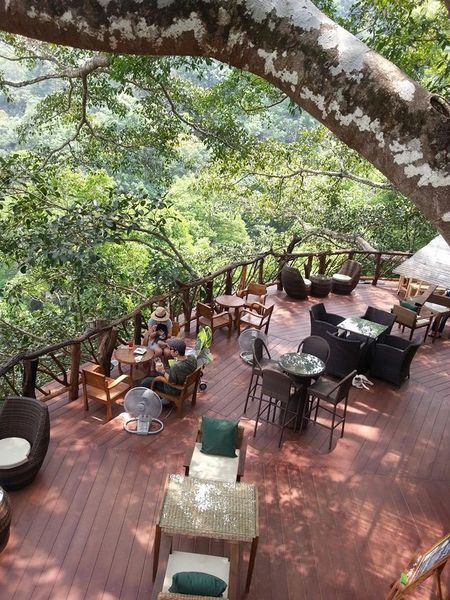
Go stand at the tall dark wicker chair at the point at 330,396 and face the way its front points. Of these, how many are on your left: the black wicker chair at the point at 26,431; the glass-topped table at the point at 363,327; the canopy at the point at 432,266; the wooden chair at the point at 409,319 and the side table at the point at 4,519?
2

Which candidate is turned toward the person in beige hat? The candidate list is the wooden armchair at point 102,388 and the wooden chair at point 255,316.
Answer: the wooden armchair

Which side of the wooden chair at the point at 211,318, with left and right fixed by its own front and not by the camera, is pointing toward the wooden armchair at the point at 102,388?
back

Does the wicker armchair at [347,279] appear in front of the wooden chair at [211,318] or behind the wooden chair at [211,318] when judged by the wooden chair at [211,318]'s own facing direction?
in front

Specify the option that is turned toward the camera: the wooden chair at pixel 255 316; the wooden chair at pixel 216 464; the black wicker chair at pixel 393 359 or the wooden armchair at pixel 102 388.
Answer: the wooden chair at pixel 216 464

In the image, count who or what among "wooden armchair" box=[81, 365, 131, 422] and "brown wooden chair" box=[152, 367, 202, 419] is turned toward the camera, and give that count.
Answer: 0

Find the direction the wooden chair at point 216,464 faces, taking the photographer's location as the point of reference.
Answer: facing the viewer

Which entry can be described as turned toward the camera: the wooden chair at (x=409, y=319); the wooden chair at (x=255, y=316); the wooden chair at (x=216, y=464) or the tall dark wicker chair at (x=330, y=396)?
the wooden chair at (x=216, y=464)

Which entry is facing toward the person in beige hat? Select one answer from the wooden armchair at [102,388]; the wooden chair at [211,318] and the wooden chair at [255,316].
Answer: the wooden armchair

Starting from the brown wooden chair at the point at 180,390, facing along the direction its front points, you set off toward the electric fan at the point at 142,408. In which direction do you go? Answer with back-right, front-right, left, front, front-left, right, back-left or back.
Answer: left

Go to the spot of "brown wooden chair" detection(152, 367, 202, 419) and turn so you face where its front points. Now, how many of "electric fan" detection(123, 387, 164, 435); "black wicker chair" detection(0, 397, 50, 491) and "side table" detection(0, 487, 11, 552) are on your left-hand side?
3

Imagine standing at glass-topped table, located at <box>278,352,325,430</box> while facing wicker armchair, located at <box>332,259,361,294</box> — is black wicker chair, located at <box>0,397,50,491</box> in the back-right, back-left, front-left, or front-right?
back-left

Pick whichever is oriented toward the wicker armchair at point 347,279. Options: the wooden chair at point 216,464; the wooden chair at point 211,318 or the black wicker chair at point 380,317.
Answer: the wooden chair at point 211,318

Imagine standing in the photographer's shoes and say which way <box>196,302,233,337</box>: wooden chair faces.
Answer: facing away from the viewer and to the right of the viewer

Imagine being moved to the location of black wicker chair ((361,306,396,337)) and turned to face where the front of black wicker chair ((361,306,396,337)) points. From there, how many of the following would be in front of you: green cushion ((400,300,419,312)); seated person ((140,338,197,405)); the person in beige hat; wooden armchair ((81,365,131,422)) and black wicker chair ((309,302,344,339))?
4

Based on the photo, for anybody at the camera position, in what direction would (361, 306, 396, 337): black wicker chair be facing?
facing the viewer and to the left of the viewer
